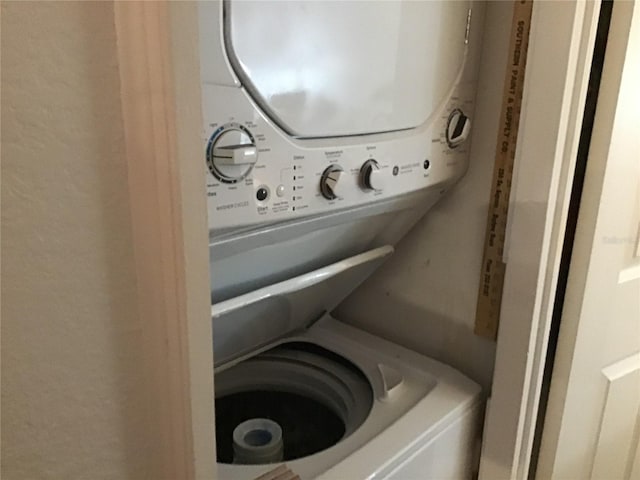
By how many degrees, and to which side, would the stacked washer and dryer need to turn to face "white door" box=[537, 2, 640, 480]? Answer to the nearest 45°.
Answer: approximately 45° to its left

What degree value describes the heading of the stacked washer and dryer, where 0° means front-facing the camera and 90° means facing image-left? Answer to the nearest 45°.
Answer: approximately 315°
